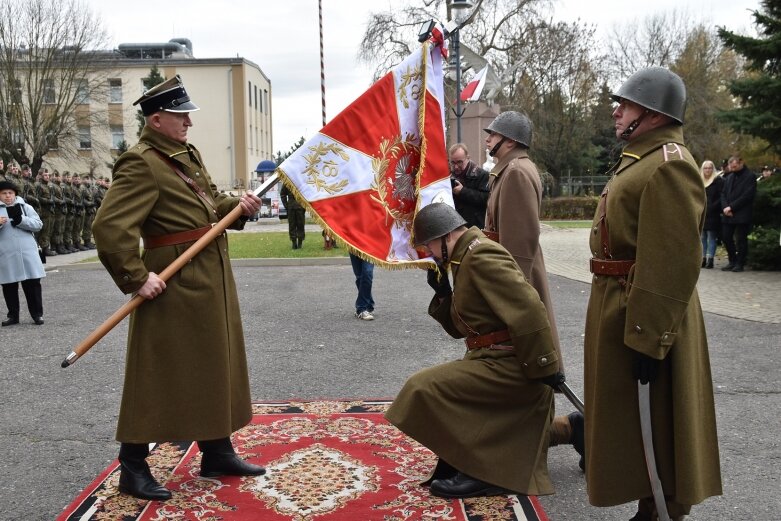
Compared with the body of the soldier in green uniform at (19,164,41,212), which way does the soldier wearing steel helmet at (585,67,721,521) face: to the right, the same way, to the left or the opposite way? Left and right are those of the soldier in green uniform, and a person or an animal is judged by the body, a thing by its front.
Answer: the opposite way

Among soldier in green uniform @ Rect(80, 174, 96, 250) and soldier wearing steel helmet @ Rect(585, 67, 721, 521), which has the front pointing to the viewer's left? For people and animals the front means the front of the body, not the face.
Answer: the soldier wearing steel helmet

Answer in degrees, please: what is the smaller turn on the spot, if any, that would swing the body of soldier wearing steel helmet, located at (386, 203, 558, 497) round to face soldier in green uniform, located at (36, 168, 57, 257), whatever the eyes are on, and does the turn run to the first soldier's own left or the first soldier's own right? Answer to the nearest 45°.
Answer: approximately 45° to the first soldier's own right

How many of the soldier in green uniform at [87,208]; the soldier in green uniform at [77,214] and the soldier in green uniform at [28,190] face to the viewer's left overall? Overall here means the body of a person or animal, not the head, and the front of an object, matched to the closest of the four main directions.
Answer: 0

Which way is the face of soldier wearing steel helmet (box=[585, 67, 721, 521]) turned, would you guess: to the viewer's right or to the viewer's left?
to the viewer's left

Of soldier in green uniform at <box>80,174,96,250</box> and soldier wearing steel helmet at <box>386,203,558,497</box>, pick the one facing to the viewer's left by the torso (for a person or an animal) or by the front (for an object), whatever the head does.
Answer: the soldier wearing steel helmet

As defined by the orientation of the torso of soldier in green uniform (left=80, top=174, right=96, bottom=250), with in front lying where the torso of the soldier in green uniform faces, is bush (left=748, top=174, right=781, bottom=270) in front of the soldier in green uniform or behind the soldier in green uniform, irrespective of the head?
in front

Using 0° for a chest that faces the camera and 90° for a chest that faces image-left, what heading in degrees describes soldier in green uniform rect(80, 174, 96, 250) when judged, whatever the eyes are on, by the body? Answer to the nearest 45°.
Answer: approximately 315°

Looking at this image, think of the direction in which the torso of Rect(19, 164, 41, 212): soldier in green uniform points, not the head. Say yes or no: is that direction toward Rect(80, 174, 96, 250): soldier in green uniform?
no

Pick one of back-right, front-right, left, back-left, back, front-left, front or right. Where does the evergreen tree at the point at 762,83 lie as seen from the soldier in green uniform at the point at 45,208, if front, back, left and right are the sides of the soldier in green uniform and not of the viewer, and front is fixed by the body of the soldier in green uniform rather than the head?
front

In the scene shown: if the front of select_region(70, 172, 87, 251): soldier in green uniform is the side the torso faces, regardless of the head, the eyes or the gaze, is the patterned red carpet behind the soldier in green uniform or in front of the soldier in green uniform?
in front

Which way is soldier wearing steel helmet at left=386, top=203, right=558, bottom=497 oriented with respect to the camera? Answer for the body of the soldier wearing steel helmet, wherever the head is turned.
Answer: to the viewer's left

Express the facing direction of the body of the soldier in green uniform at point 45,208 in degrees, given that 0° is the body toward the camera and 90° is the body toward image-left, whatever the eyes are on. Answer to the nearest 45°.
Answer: approximately 315°

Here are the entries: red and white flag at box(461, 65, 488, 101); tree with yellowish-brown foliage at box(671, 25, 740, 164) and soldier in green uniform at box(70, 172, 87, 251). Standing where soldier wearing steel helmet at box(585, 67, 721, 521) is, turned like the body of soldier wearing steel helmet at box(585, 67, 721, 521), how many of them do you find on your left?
0

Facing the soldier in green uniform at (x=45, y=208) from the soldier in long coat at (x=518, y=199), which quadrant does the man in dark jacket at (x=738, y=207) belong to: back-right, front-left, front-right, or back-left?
front-right

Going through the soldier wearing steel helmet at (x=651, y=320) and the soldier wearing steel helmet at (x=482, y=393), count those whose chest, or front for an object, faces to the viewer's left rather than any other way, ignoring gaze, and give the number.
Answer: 2

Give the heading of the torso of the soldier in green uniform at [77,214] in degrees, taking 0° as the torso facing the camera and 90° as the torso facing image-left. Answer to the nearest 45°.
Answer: approximately 315°

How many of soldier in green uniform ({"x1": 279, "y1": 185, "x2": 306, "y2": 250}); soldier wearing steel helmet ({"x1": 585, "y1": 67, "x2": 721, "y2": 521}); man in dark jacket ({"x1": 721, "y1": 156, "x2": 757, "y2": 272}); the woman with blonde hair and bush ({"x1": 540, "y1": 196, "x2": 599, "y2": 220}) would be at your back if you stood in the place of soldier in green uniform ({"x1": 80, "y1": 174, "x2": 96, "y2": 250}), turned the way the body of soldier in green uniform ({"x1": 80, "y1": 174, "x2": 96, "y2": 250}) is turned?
0

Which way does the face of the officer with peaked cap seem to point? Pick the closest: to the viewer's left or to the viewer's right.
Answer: to the viewer's right

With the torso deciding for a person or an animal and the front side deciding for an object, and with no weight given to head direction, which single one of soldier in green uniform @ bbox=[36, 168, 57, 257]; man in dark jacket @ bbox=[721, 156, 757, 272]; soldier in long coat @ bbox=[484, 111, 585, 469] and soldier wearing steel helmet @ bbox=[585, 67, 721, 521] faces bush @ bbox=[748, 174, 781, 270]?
the soldier in green uniform

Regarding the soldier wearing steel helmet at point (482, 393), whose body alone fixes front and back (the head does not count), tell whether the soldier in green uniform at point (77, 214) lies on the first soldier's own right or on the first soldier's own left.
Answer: on the first soldier's own right

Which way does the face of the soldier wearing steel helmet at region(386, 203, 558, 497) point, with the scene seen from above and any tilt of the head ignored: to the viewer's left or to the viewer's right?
to the viewer's left

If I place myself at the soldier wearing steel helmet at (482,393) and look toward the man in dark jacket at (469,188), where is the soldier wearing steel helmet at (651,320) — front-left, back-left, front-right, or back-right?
back-right

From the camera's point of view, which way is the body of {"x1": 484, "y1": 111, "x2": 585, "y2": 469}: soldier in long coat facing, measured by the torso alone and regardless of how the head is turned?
to the viewer's left
